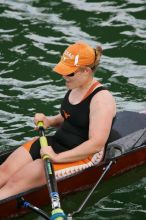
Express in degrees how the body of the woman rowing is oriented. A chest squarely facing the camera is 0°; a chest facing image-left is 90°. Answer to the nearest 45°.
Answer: approximately 45°

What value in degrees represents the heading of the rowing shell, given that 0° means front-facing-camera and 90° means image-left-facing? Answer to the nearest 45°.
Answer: approximately 225°

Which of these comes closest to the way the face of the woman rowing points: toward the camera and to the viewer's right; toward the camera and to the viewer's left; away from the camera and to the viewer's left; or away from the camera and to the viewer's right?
toward the camera and to the viewer's left
